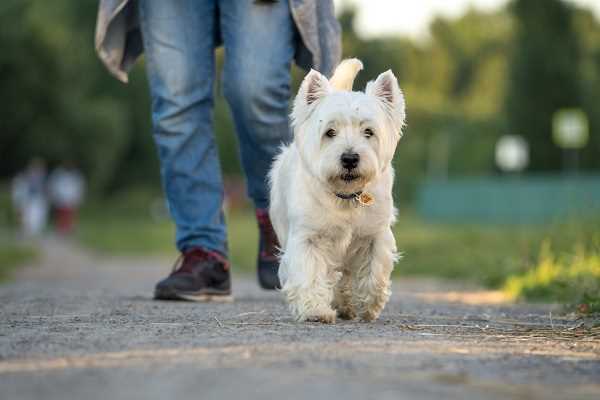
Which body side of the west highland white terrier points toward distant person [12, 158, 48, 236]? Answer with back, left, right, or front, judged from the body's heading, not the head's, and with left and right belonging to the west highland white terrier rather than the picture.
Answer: back

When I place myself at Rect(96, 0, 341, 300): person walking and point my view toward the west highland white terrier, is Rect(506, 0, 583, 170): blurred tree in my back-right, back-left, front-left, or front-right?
back-left

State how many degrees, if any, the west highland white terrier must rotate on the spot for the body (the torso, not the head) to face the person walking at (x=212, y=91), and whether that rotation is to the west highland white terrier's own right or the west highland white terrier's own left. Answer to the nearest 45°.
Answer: approximately 135° to the west highland white terrier's own right

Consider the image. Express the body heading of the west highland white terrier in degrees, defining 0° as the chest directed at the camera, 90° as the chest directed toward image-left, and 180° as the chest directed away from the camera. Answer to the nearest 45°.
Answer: approximately 0°

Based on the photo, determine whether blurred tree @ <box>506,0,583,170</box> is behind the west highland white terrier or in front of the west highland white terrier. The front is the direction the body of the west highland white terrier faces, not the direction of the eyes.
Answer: behind
